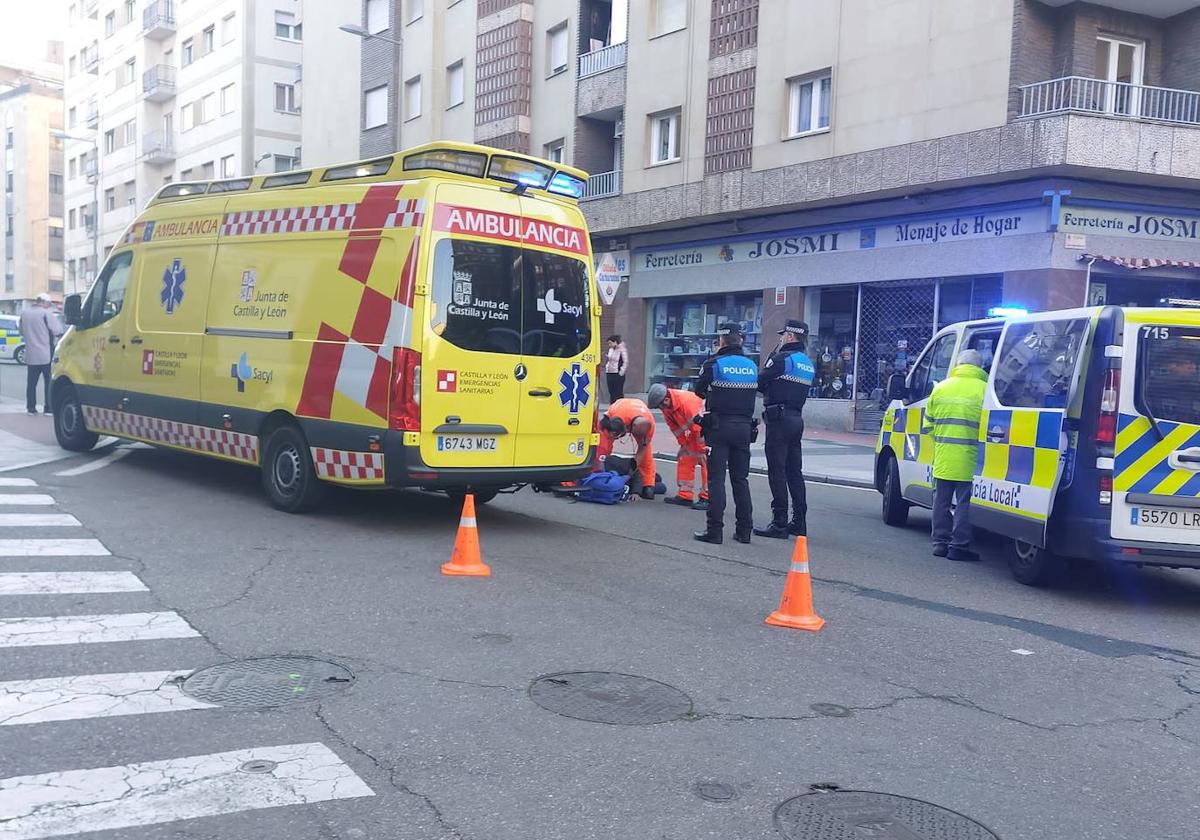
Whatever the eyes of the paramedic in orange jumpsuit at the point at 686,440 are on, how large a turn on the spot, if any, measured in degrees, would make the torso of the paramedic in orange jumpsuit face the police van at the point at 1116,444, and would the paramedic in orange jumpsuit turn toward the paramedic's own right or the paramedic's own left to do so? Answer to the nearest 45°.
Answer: approximately 135° to the paramedic's own left

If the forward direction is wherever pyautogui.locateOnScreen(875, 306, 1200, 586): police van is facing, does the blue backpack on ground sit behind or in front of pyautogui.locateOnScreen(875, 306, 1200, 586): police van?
in front

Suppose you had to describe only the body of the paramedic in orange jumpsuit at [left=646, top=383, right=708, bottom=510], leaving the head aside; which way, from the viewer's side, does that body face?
to the viewer's left

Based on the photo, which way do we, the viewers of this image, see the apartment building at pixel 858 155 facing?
facing the viewer and to the left of the viewer

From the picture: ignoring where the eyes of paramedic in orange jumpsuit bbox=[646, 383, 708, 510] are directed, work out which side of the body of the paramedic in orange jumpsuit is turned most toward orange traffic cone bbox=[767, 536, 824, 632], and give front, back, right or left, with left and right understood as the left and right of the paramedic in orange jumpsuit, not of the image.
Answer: left

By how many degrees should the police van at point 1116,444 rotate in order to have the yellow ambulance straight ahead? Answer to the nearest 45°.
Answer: approximately 45° to its left

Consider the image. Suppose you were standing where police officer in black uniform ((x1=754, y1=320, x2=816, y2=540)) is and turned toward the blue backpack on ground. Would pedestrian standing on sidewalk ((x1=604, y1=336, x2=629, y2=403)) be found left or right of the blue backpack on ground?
right

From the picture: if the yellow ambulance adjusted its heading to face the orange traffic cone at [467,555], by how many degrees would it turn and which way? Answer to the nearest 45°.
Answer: approximately 135° to its left

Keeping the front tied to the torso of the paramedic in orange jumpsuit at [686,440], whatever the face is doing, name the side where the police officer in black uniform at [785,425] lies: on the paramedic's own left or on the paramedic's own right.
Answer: on the paramedic's own left

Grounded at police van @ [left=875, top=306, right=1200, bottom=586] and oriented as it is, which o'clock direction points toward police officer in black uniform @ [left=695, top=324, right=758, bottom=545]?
The police officer in black uniform is roughly at 11 o'clock from the police van.
